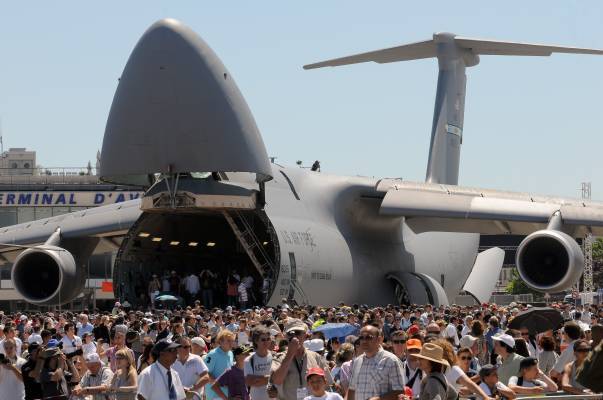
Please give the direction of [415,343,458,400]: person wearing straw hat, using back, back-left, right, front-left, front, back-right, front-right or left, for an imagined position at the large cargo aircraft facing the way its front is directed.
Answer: front-left

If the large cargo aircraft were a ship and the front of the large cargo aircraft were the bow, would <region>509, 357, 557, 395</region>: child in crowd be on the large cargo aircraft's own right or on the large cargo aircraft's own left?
on the large cargo aircraft's own left

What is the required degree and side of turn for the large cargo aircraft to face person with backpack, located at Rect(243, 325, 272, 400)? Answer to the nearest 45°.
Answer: approximately 45° to its left

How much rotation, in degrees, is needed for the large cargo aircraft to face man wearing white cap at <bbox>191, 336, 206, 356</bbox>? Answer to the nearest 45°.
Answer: approximately 45° to its left

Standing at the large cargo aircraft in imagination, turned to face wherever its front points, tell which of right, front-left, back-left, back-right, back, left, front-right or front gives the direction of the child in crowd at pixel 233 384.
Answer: front-left

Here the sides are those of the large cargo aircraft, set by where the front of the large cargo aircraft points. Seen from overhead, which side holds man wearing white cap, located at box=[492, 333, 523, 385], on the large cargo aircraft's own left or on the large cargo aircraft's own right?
on the large cargo aircraft's own left

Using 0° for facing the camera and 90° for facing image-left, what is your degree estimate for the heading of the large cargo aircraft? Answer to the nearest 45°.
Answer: approximately 45°
